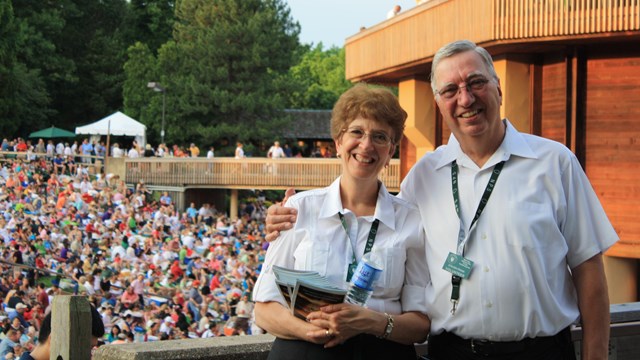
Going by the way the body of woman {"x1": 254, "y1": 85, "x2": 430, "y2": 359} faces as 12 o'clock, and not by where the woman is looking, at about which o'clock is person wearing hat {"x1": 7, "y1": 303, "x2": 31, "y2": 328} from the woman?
The person wearing hat is roughly at 5 o'clock from the woman.

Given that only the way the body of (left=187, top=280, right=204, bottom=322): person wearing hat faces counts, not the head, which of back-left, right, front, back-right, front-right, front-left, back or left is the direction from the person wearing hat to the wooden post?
right
